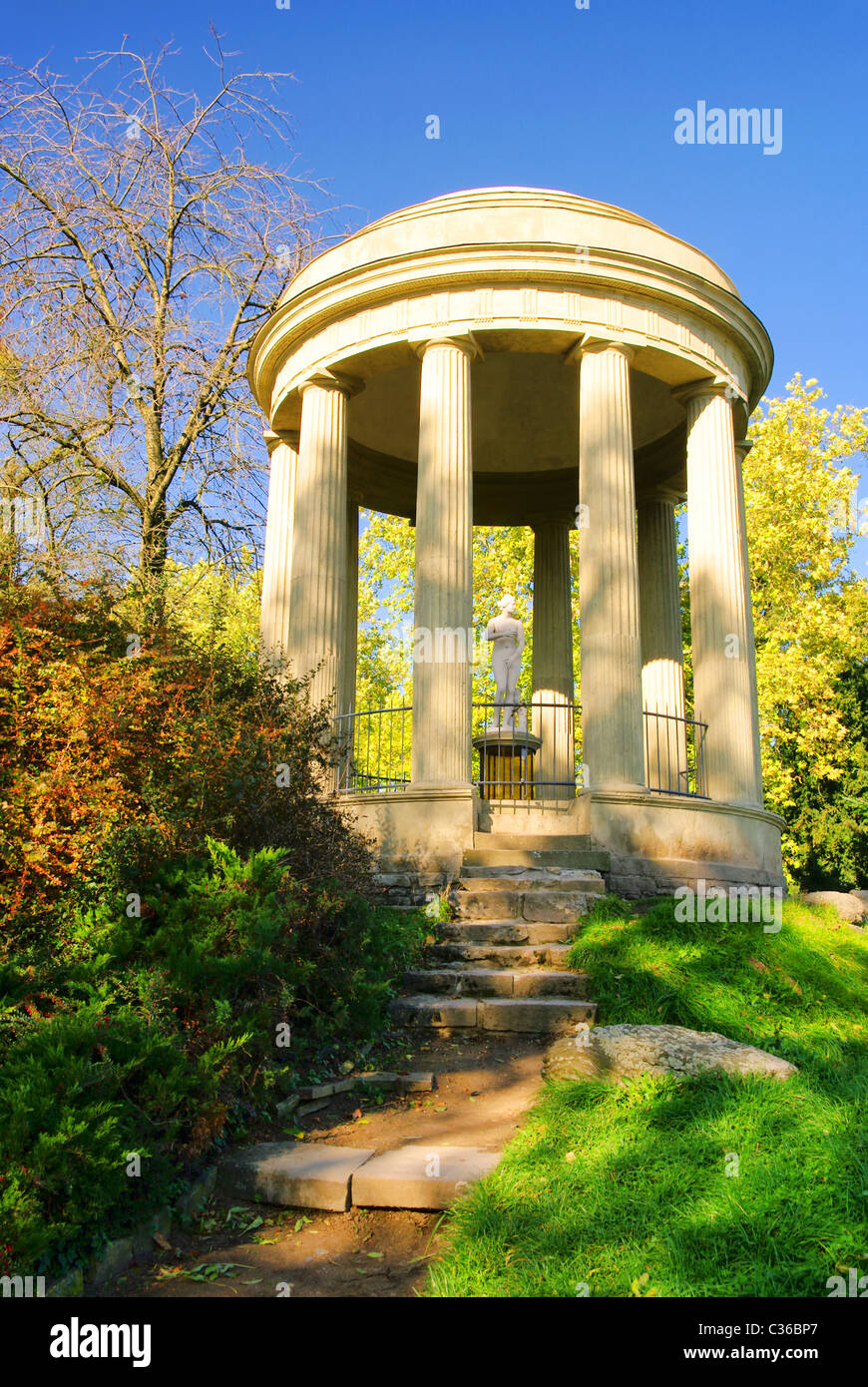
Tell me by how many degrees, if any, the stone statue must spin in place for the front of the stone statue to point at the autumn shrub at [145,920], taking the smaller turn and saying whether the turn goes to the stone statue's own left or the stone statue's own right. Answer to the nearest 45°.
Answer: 0° — it already faces it

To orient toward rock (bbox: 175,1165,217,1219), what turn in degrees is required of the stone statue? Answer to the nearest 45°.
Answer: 0° — it already faces it

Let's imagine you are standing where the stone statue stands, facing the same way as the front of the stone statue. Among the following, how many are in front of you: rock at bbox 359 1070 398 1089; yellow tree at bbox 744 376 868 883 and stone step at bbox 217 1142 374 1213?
2

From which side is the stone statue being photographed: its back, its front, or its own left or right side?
front

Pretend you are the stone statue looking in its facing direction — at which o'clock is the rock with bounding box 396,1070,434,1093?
The rock is roughly at 12 o'clock from the stone statue.

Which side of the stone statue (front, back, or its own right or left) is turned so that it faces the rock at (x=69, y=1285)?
front

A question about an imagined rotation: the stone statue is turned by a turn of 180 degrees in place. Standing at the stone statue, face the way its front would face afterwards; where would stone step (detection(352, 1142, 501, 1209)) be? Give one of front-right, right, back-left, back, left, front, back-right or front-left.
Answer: back

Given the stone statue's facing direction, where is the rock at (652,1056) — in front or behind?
in front

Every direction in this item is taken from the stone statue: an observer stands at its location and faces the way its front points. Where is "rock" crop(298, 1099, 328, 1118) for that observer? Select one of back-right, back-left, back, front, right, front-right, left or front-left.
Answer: front

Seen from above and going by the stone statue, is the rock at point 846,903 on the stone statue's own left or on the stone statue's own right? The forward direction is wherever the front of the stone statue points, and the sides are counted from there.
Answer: on the stone statue's own left

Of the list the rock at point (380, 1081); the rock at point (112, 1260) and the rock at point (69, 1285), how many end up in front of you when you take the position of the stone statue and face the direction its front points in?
3

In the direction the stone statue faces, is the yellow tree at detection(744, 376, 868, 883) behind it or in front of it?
behind

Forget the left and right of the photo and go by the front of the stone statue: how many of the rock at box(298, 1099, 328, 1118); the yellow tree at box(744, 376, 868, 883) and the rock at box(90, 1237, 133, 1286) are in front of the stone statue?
2

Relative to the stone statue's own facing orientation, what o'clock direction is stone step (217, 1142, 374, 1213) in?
The stone step is roughly at 12 o'clock from the stone statue.

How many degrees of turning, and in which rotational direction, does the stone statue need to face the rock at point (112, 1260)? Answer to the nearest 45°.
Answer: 0° — it already faces it

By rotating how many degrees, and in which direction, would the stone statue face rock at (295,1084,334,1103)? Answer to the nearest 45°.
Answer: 0° — it already faces it

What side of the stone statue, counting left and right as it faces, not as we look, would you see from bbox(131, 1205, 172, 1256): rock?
front

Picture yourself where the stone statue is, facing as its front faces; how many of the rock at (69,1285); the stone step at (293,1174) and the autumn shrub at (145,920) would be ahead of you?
3
